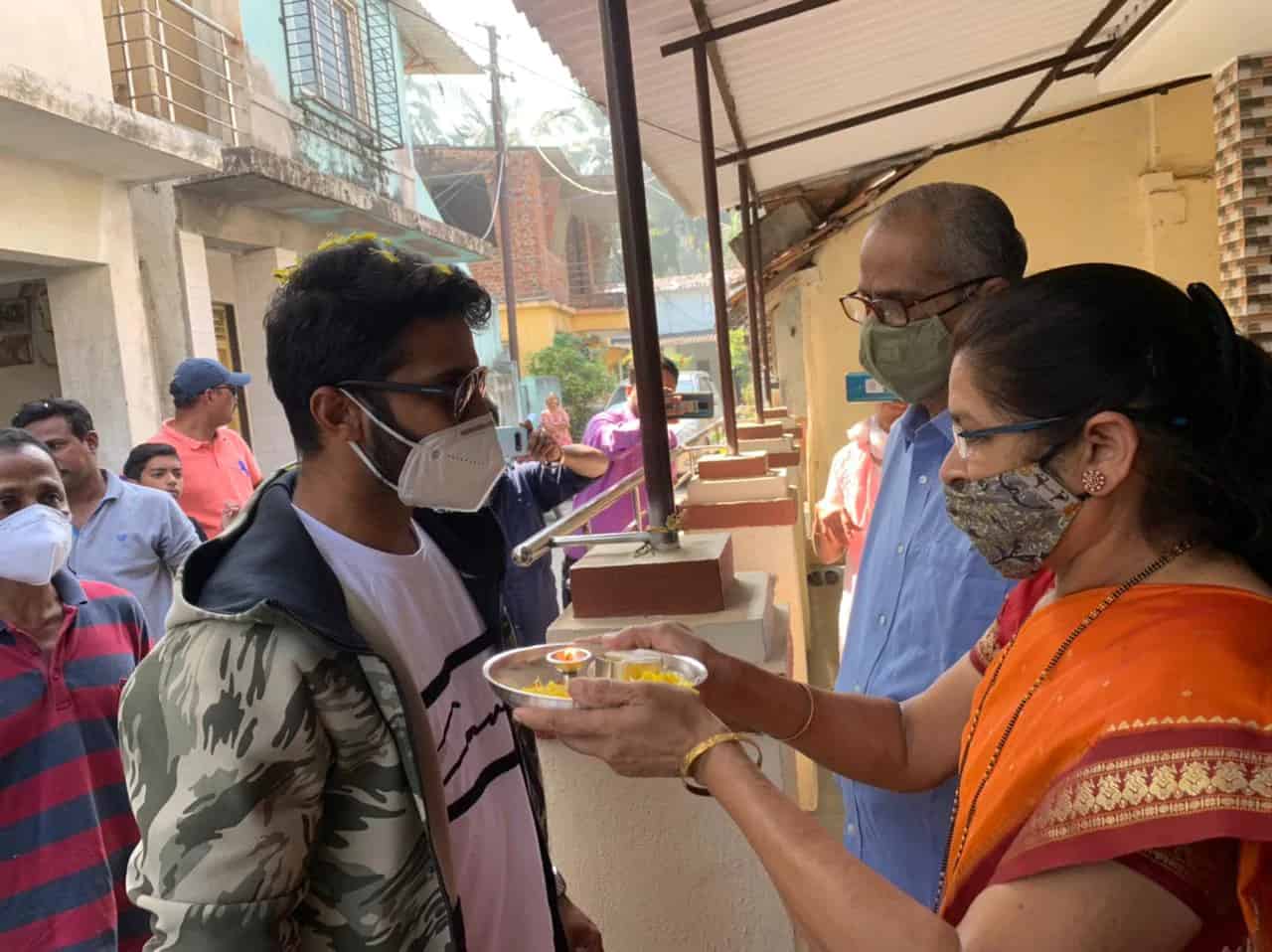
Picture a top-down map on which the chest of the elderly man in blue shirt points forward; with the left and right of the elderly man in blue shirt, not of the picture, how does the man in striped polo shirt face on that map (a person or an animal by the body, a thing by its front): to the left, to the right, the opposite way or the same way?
to the left

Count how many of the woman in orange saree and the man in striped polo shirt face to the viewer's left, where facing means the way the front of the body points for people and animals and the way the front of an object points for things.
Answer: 1

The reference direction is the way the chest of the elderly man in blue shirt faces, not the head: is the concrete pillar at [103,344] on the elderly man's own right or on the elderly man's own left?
on the elderly man's own right

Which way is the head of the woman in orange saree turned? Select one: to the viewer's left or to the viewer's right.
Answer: to the viewer's left

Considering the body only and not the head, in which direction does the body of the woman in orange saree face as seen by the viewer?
to the viewer's left

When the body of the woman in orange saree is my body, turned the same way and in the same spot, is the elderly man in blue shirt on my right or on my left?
on my right

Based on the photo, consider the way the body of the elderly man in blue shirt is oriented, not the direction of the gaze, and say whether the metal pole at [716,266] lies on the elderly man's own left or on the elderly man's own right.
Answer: on the elderly man's own right

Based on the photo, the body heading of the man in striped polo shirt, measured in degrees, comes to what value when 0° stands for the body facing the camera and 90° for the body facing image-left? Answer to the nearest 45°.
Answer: approximately 0°

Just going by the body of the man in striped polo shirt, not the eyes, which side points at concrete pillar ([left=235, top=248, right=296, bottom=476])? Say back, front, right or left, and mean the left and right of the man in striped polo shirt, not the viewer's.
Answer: back
